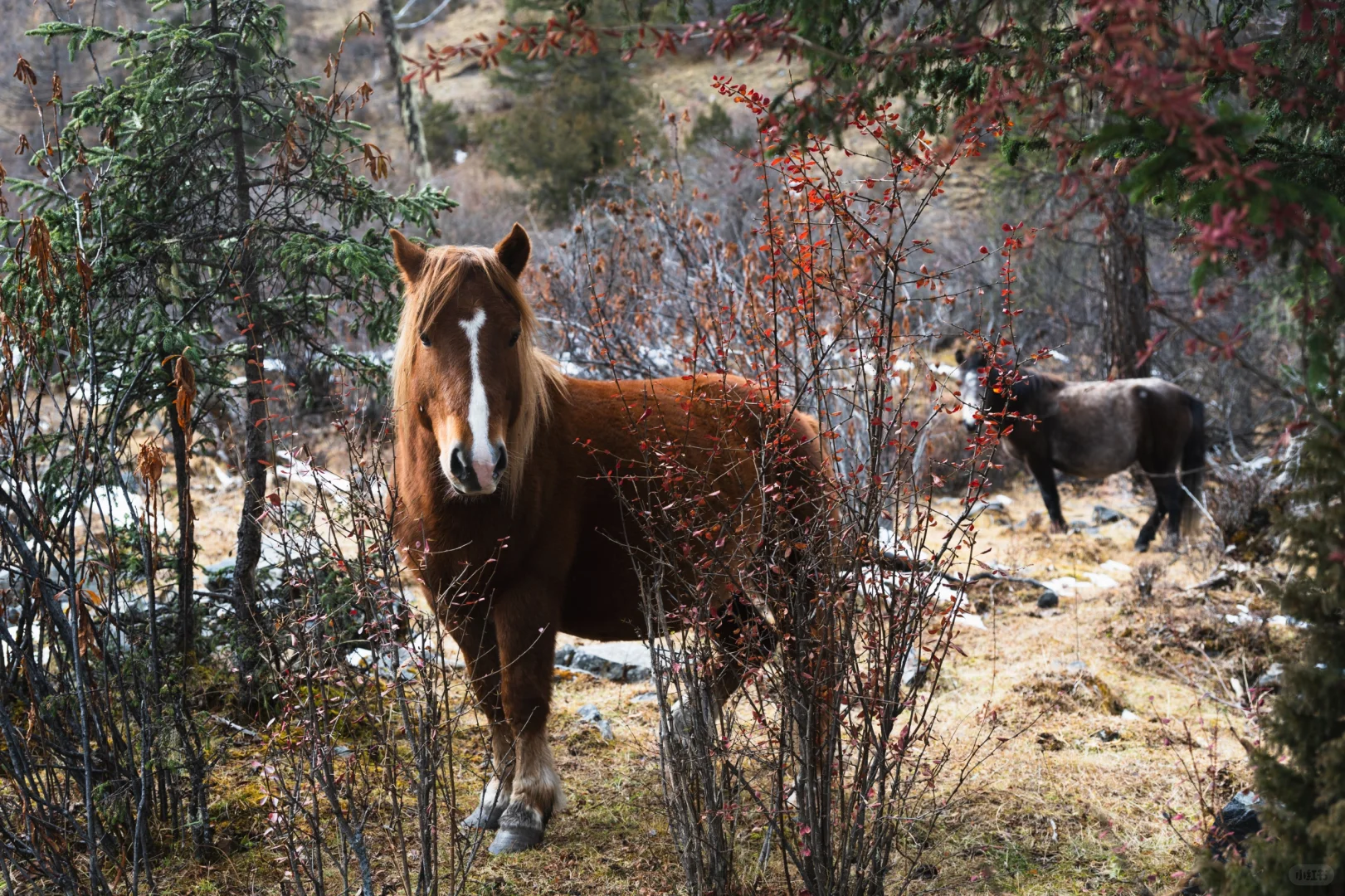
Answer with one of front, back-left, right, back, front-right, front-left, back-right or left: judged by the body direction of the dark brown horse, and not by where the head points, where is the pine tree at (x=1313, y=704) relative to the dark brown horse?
left

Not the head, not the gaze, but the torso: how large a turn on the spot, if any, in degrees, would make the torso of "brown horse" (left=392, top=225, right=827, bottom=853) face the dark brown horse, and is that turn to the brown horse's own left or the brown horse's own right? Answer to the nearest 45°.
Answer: approximately 180°

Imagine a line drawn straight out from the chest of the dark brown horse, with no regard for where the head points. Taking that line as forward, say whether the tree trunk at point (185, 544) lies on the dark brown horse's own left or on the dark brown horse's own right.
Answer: on the dark brown horse's own left

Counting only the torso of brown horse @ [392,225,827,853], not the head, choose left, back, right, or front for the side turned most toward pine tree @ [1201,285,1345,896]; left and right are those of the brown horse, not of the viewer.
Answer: left

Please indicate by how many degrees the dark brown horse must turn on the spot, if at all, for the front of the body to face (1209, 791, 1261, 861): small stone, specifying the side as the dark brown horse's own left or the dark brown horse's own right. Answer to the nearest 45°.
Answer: approximately 90° to the dark brown horse's own left

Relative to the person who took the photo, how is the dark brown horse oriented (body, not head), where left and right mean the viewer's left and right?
facing to the left of the viewer

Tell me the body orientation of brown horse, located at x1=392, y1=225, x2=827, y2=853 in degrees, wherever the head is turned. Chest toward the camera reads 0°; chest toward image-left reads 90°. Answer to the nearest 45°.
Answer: approximately 45°

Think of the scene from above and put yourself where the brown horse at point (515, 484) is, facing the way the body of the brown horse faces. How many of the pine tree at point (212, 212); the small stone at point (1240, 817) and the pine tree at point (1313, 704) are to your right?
1

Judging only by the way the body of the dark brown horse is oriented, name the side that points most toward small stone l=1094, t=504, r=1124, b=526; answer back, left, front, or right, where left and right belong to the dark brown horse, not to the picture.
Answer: right

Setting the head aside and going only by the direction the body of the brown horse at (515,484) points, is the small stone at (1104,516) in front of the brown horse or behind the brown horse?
behind
